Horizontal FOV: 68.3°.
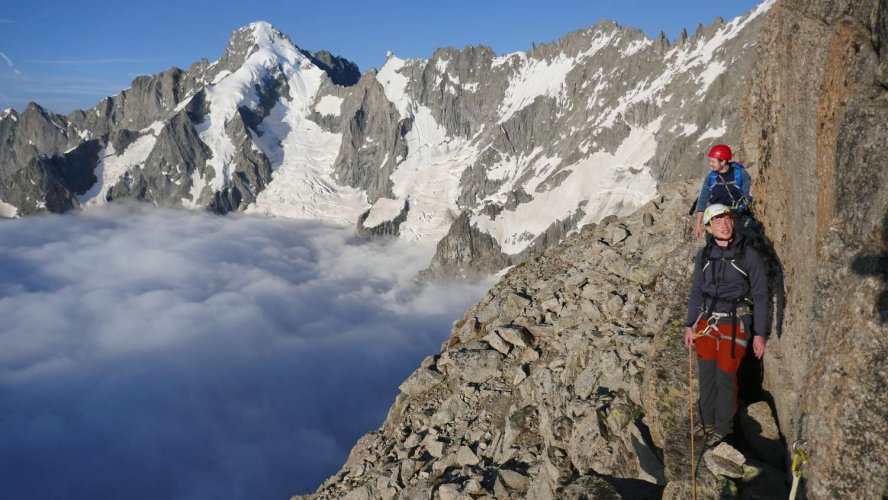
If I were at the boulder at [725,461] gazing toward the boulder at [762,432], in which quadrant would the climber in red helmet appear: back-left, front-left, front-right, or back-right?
front-left

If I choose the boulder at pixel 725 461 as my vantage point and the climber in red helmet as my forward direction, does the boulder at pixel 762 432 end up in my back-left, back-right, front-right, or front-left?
front-right

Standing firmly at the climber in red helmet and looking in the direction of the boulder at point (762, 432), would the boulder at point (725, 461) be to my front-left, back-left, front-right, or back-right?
front-right
